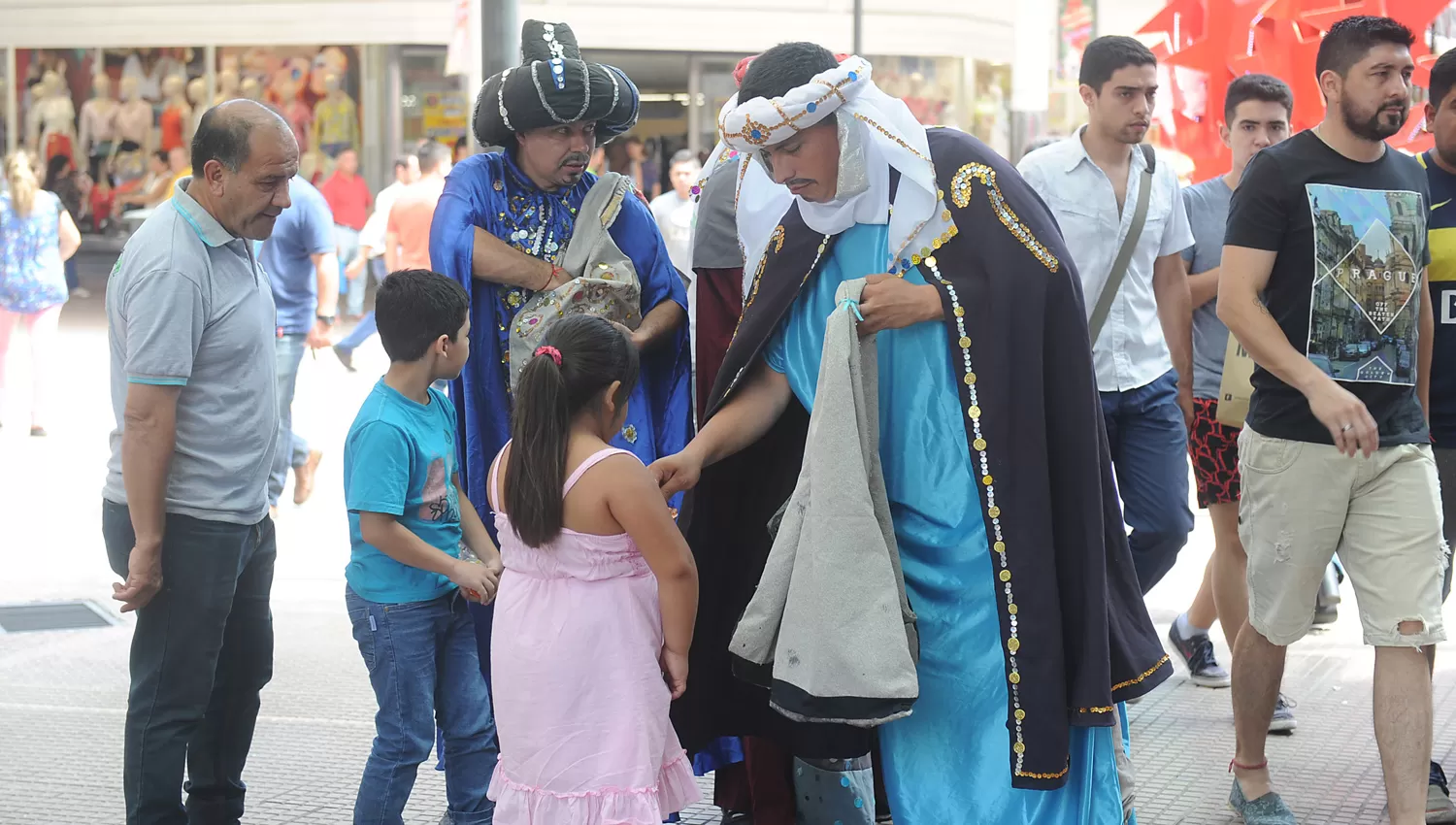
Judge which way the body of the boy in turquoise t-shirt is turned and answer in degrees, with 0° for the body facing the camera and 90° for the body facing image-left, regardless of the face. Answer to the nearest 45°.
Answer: approximately 270°

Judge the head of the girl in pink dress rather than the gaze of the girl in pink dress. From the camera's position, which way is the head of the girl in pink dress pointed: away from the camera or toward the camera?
away from the camera

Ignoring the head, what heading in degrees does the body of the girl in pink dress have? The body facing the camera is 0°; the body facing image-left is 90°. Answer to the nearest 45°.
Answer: approximately 225°

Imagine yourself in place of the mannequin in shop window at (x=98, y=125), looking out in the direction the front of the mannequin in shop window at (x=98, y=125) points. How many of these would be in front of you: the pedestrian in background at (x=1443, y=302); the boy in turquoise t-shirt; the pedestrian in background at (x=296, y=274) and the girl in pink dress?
4

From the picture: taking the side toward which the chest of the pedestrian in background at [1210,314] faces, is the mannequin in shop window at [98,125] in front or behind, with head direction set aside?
behind

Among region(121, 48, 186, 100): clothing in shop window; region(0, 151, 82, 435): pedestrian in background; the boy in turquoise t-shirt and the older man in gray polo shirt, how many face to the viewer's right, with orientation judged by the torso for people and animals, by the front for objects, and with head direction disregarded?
2

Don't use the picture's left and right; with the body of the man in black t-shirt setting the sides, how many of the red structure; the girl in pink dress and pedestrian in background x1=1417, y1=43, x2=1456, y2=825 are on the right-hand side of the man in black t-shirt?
1

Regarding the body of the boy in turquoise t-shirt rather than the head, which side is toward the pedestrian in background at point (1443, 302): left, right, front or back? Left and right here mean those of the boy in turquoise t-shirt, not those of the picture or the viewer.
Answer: front

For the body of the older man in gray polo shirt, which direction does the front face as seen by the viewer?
to the viewer's right

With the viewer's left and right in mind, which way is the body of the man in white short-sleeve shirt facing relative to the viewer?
facing the viewer and to the right of the viewer

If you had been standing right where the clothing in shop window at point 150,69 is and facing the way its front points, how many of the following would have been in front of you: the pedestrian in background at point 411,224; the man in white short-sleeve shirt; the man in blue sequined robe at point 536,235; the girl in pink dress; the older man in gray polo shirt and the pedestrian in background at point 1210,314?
6

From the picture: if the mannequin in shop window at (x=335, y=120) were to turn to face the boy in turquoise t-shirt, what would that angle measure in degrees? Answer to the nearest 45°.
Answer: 0° — it already faces them

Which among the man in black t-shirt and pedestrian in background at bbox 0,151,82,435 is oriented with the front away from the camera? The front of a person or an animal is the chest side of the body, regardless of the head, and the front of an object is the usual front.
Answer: the pedestrian in background

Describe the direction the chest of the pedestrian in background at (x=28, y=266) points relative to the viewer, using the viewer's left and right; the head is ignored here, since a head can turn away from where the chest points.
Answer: facing away from the viewer

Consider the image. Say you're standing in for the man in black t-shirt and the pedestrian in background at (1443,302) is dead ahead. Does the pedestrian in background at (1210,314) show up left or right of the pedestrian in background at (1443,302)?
left
